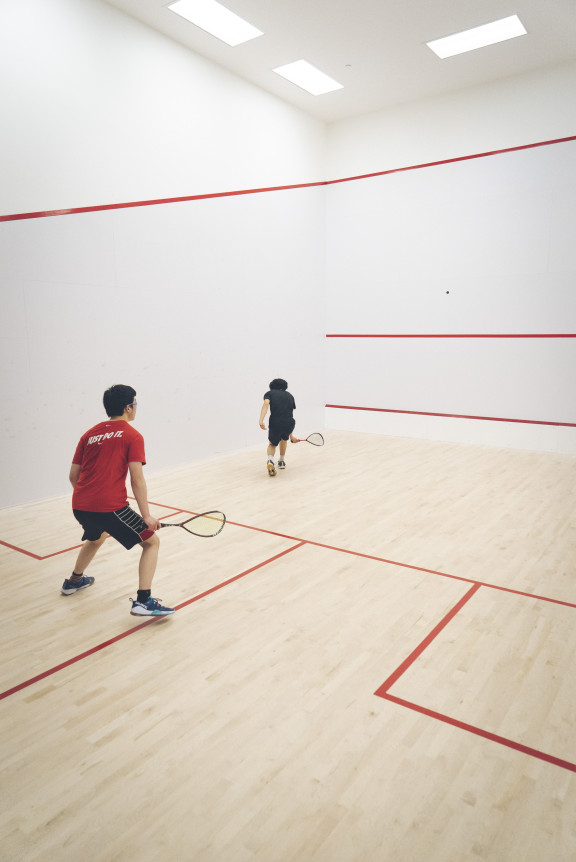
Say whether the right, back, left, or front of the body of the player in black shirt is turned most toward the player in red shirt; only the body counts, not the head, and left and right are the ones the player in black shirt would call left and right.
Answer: back

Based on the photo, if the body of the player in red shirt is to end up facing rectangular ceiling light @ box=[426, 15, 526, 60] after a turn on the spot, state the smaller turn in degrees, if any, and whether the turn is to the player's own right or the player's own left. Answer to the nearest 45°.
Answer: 0° — they already face it

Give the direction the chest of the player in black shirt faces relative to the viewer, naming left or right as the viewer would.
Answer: facing away from the viewer

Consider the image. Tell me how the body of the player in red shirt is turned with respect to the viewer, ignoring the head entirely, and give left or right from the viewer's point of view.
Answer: facing away from the viewer and to the right of the viewer

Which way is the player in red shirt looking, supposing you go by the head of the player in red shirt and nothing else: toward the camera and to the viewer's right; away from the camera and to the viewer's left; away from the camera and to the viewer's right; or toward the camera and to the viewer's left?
away from the camera and to the viewer's right

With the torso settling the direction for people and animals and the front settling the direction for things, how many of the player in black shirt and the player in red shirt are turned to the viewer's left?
0
